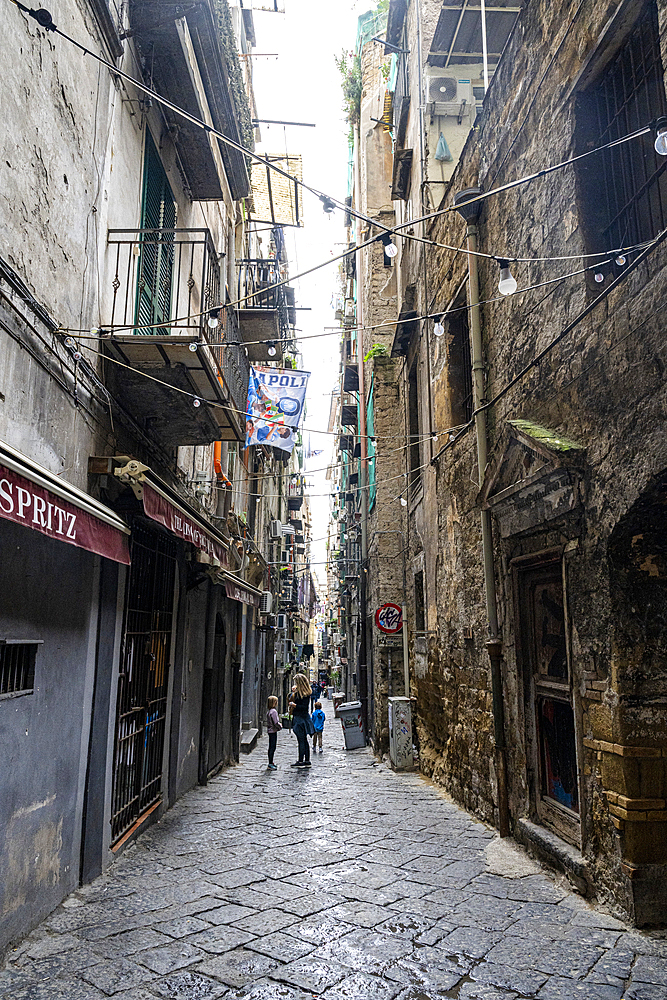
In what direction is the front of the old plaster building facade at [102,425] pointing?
to the viewer's right

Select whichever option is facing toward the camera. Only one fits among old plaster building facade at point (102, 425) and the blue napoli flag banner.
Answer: the blue napoli flag banner

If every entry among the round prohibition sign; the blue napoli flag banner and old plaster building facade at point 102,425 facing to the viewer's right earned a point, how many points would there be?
1

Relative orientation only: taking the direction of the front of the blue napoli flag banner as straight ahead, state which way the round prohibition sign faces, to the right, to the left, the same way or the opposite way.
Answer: the same way

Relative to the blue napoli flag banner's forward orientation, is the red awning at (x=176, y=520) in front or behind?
in front

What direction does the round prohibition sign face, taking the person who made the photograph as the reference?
facing the viewer

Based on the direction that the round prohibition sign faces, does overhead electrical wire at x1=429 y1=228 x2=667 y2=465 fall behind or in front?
in front

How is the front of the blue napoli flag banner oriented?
toward the camera

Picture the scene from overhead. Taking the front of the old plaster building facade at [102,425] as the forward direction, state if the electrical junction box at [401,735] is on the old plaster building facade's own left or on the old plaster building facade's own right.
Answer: on the old plaster building facade's own left

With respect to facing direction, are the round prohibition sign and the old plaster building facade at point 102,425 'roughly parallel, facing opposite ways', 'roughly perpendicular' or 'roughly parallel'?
roughly perpendicular
